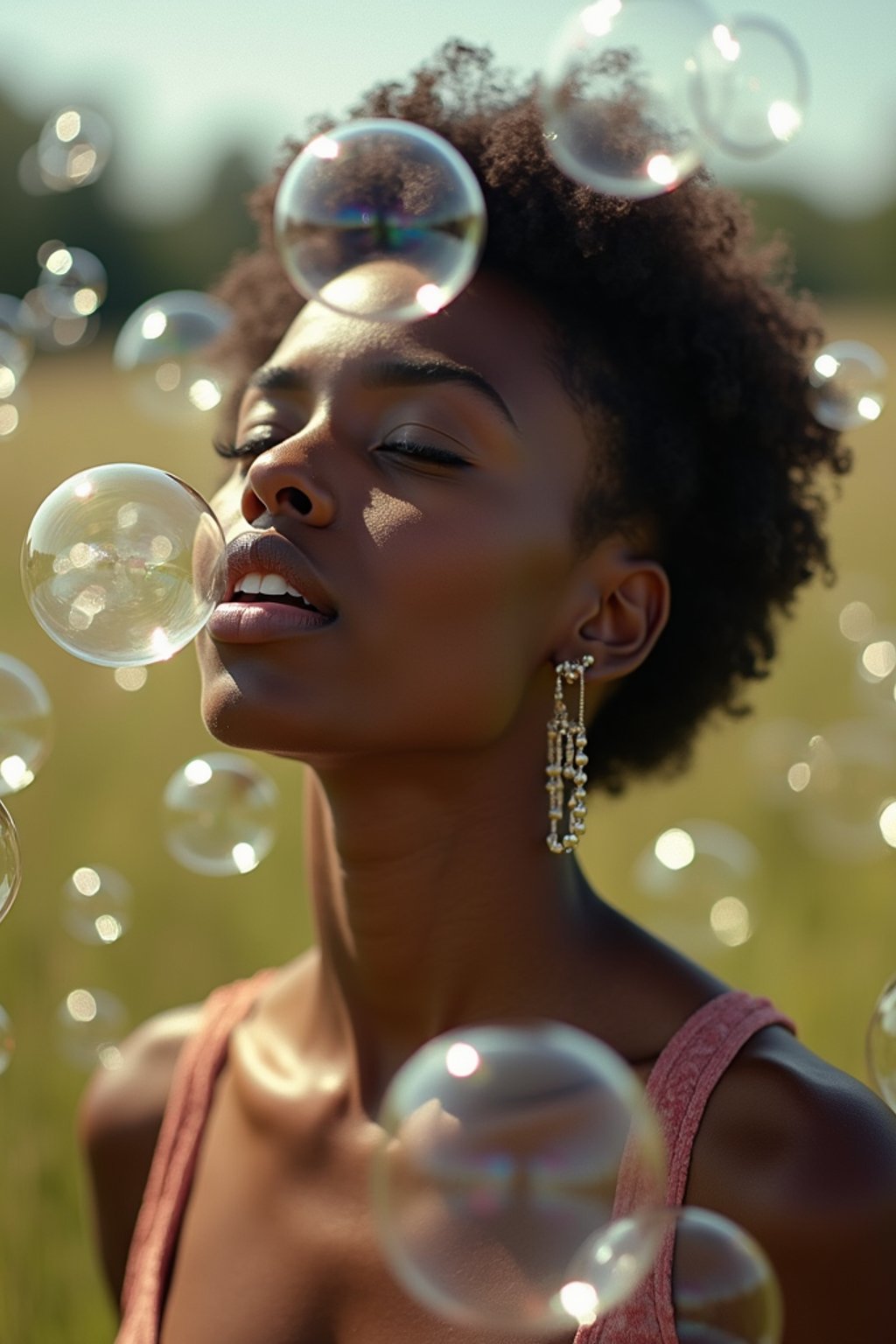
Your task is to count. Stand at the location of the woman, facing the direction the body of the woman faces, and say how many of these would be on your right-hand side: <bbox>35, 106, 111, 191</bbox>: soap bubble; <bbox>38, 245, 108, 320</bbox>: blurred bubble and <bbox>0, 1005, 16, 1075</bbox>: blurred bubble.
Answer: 3

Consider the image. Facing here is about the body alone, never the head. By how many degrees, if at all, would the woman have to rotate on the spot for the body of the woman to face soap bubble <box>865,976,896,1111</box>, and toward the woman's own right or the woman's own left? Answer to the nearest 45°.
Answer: approximately 135° to the woman's own left

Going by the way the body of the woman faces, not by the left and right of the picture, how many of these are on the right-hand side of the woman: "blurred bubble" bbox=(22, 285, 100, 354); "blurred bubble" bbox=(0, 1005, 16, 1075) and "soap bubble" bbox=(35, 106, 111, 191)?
3

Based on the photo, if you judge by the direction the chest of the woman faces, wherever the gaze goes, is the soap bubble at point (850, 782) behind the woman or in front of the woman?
behind

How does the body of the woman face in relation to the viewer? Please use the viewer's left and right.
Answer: facing the viewer and to the left of the viewer

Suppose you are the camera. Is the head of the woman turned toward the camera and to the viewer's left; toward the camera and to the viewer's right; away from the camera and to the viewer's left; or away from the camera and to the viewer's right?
toward the camera and to the viewer's left

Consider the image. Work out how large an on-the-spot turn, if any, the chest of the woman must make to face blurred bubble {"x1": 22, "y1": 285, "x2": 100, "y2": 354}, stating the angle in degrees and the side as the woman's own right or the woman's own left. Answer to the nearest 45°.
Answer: approximately 90° to the woman's own right

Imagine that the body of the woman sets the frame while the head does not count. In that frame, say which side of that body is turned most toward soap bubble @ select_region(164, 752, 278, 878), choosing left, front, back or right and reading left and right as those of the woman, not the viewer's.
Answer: right

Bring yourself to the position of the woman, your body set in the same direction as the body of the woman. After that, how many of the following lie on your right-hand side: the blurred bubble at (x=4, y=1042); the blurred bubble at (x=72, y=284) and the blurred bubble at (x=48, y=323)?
3

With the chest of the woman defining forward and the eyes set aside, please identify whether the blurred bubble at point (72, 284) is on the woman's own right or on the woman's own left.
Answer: on the woman's own right

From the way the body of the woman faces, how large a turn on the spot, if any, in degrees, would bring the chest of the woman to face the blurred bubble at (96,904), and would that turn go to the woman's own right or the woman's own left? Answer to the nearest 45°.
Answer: approximately 90° to the woman's own right

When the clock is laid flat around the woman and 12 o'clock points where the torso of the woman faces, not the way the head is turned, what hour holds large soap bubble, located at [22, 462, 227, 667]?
The large soap bubble is roughly at 1 o'clock from the woman.
